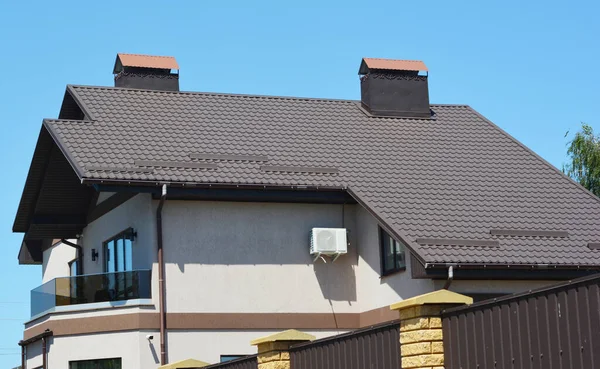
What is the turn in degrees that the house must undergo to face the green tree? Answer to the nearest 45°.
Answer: approximately 135° to its right

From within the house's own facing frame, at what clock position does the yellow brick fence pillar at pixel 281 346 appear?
The yellow brick fence pillar is roughly at 9 o'clock from the house.

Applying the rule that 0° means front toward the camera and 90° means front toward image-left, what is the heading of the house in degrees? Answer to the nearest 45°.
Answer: approximately 90°

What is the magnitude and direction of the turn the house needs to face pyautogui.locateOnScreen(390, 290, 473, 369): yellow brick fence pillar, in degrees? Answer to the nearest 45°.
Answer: approximately 90° to its left

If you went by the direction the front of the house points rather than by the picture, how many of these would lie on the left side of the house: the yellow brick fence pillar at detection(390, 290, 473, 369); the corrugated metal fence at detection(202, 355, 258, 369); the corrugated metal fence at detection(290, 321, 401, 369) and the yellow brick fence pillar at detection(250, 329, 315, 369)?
4

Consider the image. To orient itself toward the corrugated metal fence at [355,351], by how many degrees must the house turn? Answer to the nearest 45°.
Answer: approximately 90° to its left

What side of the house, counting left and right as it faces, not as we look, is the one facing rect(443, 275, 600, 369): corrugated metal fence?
left
